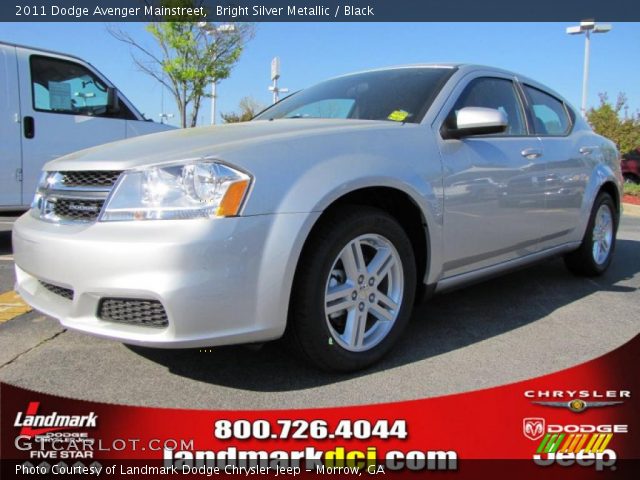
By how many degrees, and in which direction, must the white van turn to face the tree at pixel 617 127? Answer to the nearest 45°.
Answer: approximately 45° to its left

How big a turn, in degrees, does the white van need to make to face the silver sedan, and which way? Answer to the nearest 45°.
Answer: approximately 90° to its right

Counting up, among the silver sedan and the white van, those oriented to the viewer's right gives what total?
1

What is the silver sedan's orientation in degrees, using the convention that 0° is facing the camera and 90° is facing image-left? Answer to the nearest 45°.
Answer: approximately 45°

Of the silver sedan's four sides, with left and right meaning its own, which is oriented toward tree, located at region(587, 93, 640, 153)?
back

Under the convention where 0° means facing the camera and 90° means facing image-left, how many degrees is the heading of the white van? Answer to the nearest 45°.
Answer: approximately 270°

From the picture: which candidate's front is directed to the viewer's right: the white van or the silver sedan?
the white van

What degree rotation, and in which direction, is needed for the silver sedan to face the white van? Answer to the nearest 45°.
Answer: approximately 90° to its right

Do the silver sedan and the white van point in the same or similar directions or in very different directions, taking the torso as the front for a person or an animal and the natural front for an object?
very different directions
